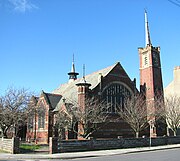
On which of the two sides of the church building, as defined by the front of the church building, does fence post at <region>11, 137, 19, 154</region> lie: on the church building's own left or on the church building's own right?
on the church building's own right

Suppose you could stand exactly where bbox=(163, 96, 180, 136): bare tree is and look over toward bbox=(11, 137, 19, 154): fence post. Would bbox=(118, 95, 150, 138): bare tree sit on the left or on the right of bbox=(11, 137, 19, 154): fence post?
right

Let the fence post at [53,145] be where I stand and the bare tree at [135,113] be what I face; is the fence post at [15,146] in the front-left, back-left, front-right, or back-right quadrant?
back-left

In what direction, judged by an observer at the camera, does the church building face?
facing the viewer and to the right of the viewer

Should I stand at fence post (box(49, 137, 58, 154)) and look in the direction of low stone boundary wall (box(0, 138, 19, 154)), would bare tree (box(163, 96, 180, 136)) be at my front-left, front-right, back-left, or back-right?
back-right

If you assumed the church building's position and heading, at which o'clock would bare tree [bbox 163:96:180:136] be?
The bare tree is roughly at 11 o'clock from the church building.
